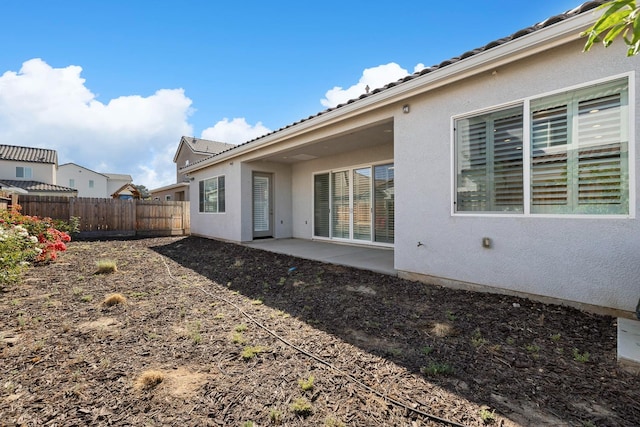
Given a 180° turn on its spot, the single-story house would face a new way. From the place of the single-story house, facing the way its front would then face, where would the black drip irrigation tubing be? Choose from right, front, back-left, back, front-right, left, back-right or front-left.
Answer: front

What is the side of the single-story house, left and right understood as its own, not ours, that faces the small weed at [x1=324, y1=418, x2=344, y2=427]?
back

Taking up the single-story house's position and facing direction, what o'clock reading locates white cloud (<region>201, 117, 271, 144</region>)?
The white cloud is roughly at 9 o'clock from the single-story house.

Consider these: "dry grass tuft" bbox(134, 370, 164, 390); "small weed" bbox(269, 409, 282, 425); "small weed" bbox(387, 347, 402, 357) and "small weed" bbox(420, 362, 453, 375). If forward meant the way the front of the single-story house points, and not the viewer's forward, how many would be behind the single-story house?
4

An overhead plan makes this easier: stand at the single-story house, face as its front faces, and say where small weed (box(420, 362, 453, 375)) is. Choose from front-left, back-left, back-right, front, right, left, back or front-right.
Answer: back

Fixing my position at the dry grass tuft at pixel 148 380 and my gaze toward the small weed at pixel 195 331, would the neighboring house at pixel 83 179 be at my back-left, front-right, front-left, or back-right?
front-left

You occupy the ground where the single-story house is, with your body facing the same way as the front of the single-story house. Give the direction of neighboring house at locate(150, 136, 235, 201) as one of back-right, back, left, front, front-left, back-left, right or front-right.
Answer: left

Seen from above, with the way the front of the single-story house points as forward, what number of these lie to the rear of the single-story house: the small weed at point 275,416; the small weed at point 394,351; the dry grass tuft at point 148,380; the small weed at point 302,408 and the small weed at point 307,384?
5
